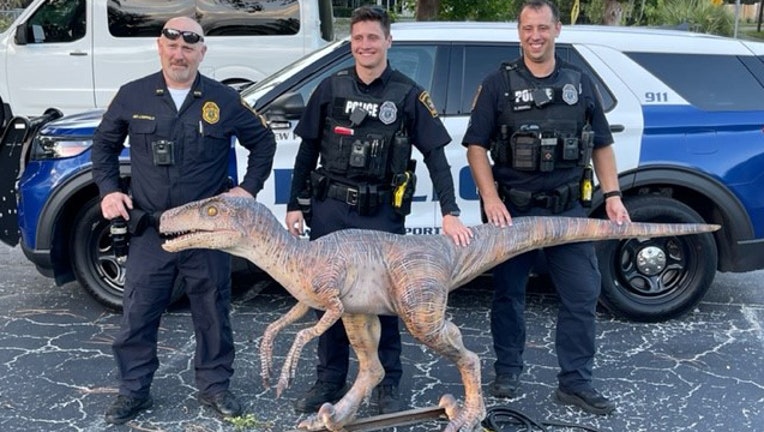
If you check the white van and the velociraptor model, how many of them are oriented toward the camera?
0

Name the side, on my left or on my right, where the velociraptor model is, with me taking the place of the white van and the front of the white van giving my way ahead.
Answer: on my left

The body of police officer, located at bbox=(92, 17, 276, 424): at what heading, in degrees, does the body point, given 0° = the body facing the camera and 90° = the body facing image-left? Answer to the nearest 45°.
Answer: approximately 0°

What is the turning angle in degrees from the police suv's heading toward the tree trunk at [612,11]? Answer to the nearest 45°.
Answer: approximately 90° to its right

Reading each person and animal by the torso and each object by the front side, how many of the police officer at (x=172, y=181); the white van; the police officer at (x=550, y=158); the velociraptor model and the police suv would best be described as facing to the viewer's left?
3

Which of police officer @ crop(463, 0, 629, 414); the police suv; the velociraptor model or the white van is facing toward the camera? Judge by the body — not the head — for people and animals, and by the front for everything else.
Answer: the police officer

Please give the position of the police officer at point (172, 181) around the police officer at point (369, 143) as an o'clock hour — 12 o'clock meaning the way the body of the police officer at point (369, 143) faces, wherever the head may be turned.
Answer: the police officer at point (172, 181) is roughly at 3 o'clock from the police officer at point (369, 143).

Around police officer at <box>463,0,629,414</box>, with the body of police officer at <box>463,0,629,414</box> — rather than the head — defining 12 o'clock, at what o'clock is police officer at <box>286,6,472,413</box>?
police officer at <box>286,6,472,413</box> is roughly at 2 o'clock from police officer at <box>463,0,629,414</box>.

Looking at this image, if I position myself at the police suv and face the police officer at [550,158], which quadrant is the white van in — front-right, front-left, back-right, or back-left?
back-right

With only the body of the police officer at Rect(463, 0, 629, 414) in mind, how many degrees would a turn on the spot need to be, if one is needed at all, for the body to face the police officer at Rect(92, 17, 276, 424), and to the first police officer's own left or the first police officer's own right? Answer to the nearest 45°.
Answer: approximately 90° to the first police officer's own right

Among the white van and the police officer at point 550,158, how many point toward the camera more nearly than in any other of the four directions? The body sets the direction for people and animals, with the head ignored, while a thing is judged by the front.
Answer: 1
